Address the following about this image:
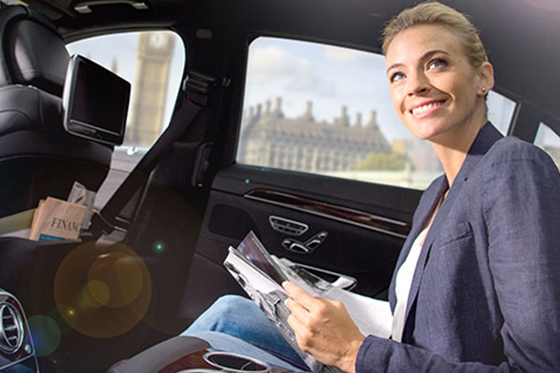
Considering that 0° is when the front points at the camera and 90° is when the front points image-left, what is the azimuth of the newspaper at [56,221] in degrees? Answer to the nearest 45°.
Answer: approximately 315°

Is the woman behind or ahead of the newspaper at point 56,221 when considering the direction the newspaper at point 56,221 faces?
ahead
